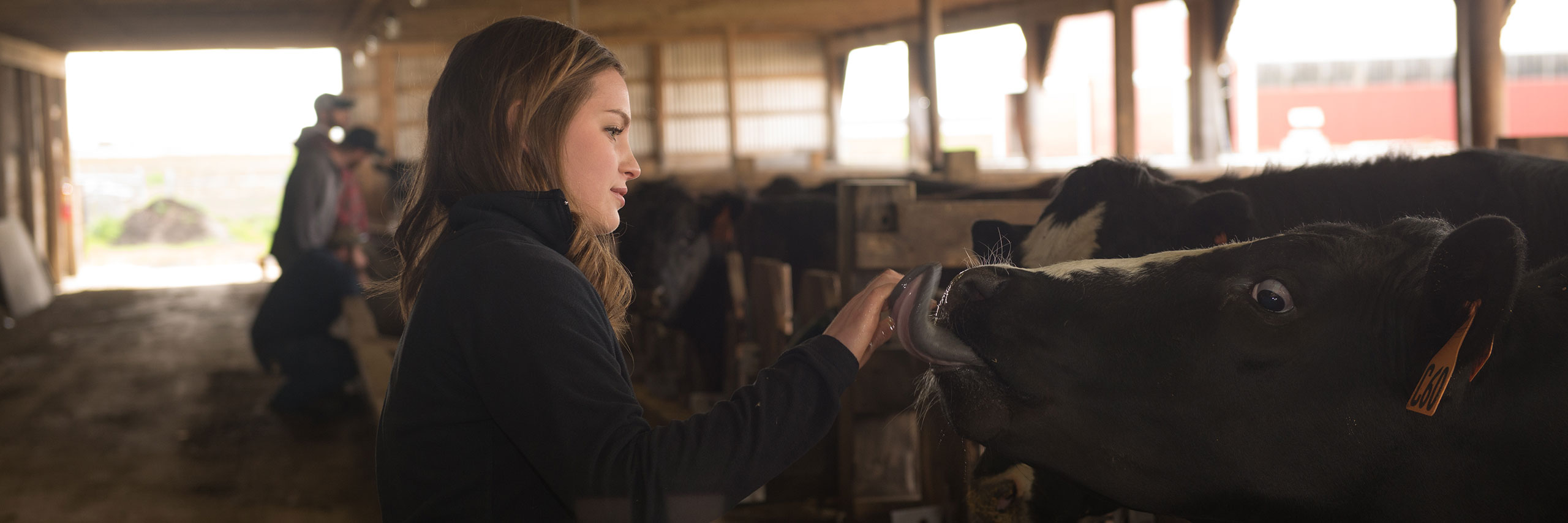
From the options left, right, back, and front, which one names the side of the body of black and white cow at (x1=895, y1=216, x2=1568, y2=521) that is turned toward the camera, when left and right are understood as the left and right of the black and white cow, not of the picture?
left

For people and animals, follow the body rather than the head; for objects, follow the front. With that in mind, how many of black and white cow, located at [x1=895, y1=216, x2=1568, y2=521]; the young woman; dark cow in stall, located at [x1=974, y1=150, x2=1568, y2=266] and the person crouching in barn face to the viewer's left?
2

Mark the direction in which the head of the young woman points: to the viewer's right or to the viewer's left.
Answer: to the viewer's right

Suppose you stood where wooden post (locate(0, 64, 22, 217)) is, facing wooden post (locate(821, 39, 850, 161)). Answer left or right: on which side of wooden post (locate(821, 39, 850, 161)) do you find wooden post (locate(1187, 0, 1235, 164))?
right

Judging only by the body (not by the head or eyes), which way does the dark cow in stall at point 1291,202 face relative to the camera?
to the viewer's left

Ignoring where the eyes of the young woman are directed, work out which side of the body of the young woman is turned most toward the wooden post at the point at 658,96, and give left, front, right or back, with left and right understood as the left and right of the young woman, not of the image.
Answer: left

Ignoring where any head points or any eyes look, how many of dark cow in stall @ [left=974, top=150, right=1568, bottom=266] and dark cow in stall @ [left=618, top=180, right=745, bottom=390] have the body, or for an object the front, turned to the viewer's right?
0

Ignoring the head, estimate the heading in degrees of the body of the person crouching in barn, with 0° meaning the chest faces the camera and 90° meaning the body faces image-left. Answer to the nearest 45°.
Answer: approximately 270°

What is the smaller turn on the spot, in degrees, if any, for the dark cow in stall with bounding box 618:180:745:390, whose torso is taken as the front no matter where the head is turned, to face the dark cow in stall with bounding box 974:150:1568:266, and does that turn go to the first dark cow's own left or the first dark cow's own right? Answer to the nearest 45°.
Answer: approximately 45° to the first dark cow's own left

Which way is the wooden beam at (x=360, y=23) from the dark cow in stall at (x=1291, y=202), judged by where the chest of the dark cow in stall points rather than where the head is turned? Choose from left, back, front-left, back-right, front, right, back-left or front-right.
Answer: front-right
